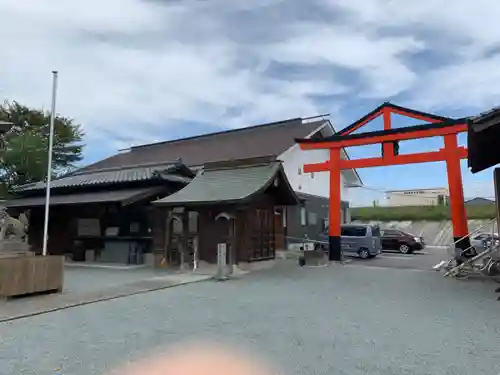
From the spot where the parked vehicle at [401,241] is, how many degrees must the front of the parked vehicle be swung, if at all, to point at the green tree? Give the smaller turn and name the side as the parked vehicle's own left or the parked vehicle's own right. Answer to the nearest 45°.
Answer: approximately 135° to the parked vehicle's own right

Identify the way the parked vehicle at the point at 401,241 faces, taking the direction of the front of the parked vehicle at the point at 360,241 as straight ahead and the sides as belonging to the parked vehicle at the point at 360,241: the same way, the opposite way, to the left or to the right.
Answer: the opposite way

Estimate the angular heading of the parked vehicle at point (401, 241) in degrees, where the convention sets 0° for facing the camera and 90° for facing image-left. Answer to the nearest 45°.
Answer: approximately 315°

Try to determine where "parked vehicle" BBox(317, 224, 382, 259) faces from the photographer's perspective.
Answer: facing away from the viewer and to the left of the viewer

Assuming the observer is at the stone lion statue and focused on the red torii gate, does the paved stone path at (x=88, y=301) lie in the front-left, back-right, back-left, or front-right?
front-right

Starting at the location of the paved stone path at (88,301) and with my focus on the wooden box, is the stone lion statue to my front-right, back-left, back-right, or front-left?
front-right

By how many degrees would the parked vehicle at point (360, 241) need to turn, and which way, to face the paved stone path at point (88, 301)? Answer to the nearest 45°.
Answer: approximately 90° to its left
